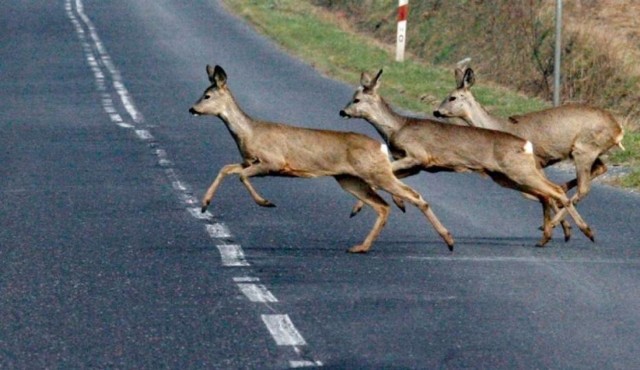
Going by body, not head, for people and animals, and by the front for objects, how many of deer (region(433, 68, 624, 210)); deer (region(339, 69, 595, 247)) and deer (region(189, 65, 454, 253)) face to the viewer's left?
3

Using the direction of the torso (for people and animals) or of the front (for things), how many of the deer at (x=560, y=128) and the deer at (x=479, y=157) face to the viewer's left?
2

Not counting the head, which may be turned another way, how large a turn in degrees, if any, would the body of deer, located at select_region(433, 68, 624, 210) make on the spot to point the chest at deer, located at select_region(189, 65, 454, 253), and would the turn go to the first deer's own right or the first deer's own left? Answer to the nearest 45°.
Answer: approximately 45° to the first deer's own left

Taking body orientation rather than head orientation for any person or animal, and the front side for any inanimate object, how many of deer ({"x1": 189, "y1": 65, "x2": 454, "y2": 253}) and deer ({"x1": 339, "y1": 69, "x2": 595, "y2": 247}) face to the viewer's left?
2

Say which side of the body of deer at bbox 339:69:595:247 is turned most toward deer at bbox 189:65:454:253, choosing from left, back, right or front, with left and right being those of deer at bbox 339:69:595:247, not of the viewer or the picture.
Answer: front

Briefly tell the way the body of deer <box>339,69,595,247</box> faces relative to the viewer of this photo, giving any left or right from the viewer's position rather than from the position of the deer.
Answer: facing to the left of the viewer

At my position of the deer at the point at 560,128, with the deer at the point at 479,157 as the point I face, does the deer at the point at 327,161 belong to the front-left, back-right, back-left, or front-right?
front-right

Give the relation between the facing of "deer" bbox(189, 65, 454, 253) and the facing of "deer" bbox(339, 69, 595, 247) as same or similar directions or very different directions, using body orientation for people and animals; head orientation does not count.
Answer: same or similar directions

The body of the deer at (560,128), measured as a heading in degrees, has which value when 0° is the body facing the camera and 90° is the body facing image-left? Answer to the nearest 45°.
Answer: approximately 90°

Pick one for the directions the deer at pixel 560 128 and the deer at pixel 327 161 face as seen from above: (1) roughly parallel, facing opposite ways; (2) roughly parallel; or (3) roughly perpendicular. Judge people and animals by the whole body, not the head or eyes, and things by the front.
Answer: roughly parallel

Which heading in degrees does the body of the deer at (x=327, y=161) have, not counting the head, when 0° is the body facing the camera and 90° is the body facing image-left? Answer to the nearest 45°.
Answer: approximately 90°
